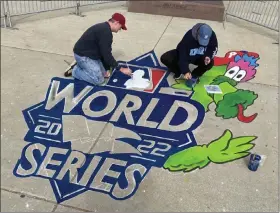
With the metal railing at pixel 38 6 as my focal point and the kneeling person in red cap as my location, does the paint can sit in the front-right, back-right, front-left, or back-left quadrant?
back-right

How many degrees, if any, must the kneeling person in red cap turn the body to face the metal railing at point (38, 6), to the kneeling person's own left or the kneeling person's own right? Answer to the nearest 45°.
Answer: approximately 135° to the kneeling person's own left

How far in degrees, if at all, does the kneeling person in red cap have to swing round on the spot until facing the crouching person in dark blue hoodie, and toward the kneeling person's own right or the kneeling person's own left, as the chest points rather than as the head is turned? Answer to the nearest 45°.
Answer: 0° — they already face them

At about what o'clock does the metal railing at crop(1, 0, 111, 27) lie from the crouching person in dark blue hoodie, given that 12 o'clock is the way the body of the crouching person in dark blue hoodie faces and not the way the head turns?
The metal railing is roughly at 4 o'clock from the crouching person in dark blue hoodie.

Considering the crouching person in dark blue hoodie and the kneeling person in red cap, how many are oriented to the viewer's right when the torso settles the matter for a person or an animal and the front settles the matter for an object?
1

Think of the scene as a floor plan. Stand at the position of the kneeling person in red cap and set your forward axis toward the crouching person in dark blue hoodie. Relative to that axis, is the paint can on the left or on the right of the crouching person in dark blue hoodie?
right

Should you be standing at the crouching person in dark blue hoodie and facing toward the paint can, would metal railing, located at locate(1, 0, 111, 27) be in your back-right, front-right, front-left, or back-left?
back-right

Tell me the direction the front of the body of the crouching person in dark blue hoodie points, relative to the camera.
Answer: toward the camera

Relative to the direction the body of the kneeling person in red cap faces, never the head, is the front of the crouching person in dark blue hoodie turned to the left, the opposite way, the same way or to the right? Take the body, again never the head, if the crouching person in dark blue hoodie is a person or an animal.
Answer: to the right

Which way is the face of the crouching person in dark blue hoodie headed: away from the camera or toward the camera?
toward the camera

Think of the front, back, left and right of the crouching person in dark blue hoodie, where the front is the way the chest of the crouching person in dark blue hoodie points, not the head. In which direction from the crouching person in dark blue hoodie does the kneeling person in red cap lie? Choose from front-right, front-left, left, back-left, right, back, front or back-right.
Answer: right

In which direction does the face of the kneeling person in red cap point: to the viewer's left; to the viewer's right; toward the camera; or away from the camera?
to the viewer's right

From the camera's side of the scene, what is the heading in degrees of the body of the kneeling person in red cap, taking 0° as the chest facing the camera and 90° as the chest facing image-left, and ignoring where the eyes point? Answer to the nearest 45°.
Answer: approximately 270°
